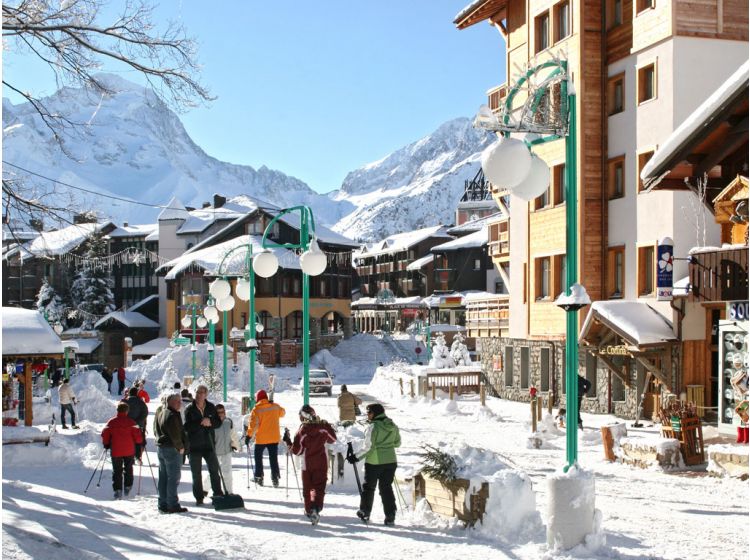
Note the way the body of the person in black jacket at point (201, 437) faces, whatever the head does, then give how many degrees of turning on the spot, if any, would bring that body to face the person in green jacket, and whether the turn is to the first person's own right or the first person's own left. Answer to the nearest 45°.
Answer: approximately 45° to the first person's own left

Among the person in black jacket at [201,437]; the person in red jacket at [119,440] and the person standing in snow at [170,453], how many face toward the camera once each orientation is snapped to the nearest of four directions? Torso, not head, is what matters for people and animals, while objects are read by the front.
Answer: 1

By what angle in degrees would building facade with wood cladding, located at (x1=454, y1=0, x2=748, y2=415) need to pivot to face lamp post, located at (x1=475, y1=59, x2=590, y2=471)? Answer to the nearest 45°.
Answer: approximately 45° to its left

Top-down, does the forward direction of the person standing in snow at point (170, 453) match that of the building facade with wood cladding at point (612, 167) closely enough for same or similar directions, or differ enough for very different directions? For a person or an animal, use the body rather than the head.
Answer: very different directions

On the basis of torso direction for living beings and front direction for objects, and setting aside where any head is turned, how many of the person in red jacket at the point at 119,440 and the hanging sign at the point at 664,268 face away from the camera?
1

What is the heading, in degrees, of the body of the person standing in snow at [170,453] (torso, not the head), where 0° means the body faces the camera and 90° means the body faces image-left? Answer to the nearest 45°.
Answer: approximately 270°

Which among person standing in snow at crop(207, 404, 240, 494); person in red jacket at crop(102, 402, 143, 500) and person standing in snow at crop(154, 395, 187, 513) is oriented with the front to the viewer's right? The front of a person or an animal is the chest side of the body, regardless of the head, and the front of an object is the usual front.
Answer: person standing in snow at crop(154, 395, 187, 513)

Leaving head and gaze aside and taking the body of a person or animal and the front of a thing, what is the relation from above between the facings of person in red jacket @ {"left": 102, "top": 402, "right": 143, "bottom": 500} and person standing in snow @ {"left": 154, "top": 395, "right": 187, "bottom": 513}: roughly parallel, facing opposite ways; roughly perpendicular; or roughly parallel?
roughly perpendicular

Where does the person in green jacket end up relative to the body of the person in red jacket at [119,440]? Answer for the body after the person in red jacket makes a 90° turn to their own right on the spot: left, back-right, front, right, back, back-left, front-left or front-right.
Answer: front-right
